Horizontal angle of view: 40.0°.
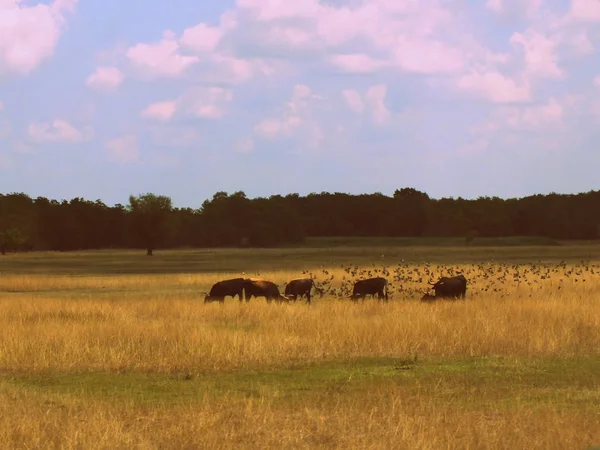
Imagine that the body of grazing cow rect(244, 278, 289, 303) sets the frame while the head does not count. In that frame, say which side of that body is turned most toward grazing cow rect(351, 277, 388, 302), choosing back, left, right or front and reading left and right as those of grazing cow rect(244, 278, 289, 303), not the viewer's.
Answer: front

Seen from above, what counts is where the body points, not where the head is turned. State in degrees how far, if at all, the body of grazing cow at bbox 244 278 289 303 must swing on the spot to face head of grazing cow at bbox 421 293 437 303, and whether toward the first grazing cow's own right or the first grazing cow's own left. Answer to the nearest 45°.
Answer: approximately 45° to the first grazing cow's own right

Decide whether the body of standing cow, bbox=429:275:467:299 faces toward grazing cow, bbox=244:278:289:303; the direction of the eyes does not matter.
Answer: yes

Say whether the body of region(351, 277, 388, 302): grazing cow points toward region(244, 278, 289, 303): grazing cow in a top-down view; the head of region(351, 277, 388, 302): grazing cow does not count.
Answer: yes

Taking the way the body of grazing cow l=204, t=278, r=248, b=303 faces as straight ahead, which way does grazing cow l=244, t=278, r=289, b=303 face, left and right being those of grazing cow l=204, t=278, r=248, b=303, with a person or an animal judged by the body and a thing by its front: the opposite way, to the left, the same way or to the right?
the opposite way

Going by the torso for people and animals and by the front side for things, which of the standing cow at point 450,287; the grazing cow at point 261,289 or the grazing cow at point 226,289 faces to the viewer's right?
the grazing cow at point 261,289

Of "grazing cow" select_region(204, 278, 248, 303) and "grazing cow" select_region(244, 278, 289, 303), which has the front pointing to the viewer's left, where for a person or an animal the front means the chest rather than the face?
"grazing cow" select_region(204, 278, 248, 303)

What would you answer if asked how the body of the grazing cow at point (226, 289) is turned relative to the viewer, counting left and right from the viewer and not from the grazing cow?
facing to the left of the viewer

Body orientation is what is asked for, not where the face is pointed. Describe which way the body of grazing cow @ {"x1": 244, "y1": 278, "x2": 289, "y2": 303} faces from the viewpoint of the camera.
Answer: to the viewer's right

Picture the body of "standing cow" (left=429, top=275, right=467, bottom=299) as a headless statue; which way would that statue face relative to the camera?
to the viewer's left

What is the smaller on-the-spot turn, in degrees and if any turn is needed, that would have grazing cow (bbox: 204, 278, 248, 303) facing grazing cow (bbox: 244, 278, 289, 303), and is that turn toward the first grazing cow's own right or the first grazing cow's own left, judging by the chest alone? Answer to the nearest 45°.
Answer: approximately 180°

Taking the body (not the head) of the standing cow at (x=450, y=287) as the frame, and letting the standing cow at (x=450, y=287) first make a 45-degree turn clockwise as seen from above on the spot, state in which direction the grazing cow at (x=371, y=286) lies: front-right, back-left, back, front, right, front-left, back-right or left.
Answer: front-left

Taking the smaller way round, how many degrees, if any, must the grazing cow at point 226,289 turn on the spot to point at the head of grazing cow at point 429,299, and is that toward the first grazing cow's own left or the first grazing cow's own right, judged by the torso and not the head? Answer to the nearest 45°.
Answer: approximately 135° to the first grazing cow's own left

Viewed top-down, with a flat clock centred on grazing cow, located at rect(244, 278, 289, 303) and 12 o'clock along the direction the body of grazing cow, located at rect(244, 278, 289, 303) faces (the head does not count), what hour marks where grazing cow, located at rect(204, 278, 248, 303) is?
grazing cow, located at rect(204, 278, 248, 303) is roughly at 6 o'clock from grazing cow, located at rect(244, 278, 289, 303).

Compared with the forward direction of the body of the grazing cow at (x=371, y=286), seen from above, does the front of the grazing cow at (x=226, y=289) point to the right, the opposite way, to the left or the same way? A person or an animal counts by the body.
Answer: the same way

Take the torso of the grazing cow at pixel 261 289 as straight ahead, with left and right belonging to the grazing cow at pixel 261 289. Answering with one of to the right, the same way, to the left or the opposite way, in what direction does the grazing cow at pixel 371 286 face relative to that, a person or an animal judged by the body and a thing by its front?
the opposite way

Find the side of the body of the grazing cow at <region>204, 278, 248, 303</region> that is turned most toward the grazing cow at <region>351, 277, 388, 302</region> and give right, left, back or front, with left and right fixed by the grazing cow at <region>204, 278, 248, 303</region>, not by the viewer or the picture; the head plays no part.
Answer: back

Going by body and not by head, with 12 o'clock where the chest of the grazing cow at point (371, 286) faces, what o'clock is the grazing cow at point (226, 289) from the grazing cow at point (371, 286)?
the grazing cow at point (226, 289) is roughly at 12 o'clock from the grazing cow at point (371, 286).

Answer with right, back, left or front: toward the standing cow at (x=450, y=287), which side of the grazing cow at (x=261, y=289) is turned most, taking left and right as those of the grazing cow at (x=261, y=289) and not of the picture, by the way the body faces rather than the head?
front

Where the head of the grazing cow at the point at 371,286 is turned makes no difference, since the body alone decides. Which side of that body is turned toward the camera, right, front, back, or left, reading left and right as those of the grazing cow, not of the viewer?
left

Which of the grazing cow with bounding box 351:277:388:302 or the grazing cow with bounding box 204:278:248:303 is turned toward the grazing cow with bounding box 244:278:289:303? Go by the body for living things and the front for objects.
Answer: the grazing cow with bounding box 351:277:388:302
